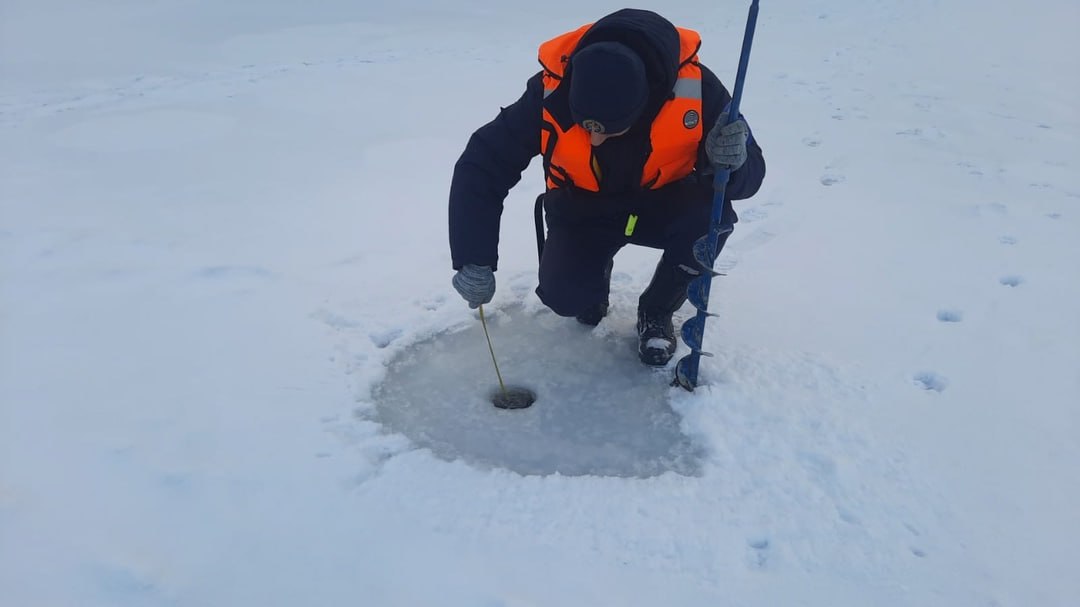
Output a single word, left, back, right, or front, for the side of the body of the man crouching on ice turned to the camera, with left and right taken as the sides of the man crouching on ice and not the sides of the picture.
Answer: front

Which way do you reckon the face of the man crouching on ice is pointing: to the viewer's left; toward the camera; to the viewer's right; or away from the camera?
toward the camera
